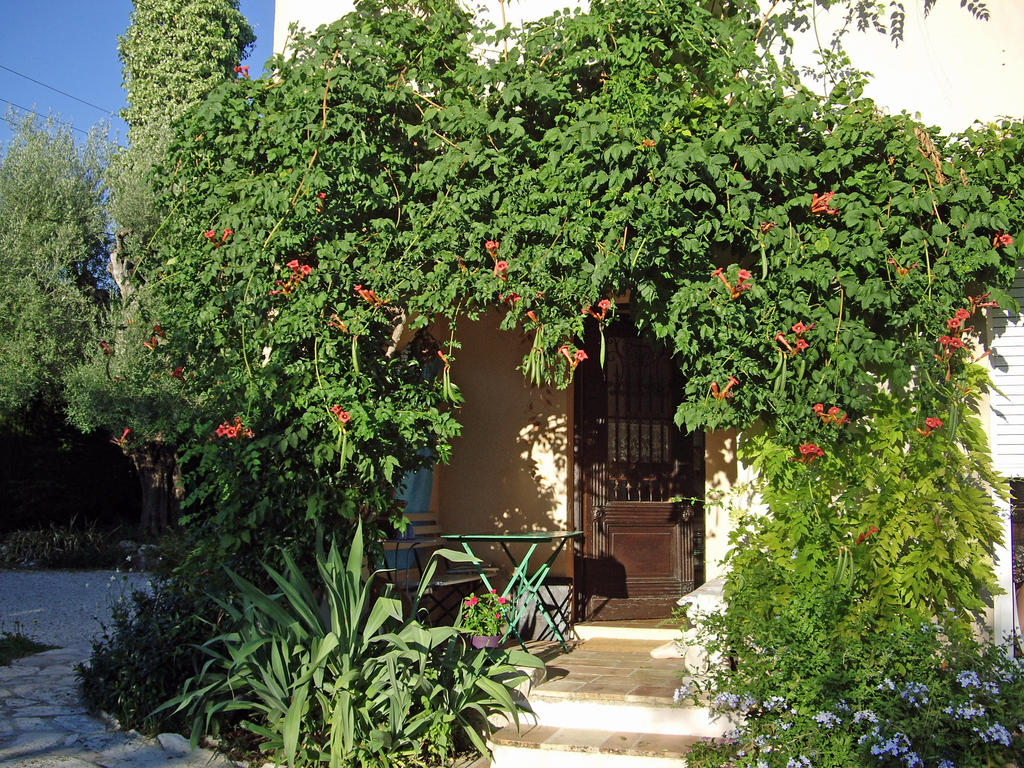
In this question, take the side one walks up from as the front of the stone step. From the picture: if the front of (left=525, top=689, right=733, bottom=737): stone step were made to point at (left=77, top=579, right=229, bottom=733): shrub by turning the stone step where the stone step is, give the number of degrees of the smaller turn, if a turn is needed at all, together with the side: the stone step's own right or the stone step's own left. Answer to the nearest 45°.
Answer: approximately 90° to the stone step's own right

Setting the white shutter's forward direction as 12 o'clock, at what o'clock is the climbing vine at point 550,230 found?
The climbing vine is roughly at 2 o'clock from the white shutter.

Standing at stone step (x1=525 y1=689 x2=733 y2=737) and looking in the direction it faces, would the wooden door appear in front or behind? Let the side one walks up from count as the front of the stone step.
behind

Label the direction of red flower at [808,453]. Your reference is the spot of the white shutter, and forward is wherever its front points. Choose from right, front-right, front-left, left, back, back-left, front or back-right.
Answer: front-right

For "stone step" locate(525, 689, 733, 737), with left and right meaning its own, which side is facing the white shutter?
left

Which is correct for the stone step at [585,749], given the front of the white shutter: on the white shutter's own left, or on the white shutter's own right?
on the white shutter's own right

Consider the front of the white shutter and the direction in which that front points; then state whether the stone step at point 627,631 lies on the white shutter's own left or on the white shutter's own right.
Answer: on the white shutter's own right

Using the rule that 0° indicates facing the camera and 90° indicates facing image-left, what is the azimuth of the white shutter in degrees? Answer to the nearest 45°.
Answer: approximately 0°
